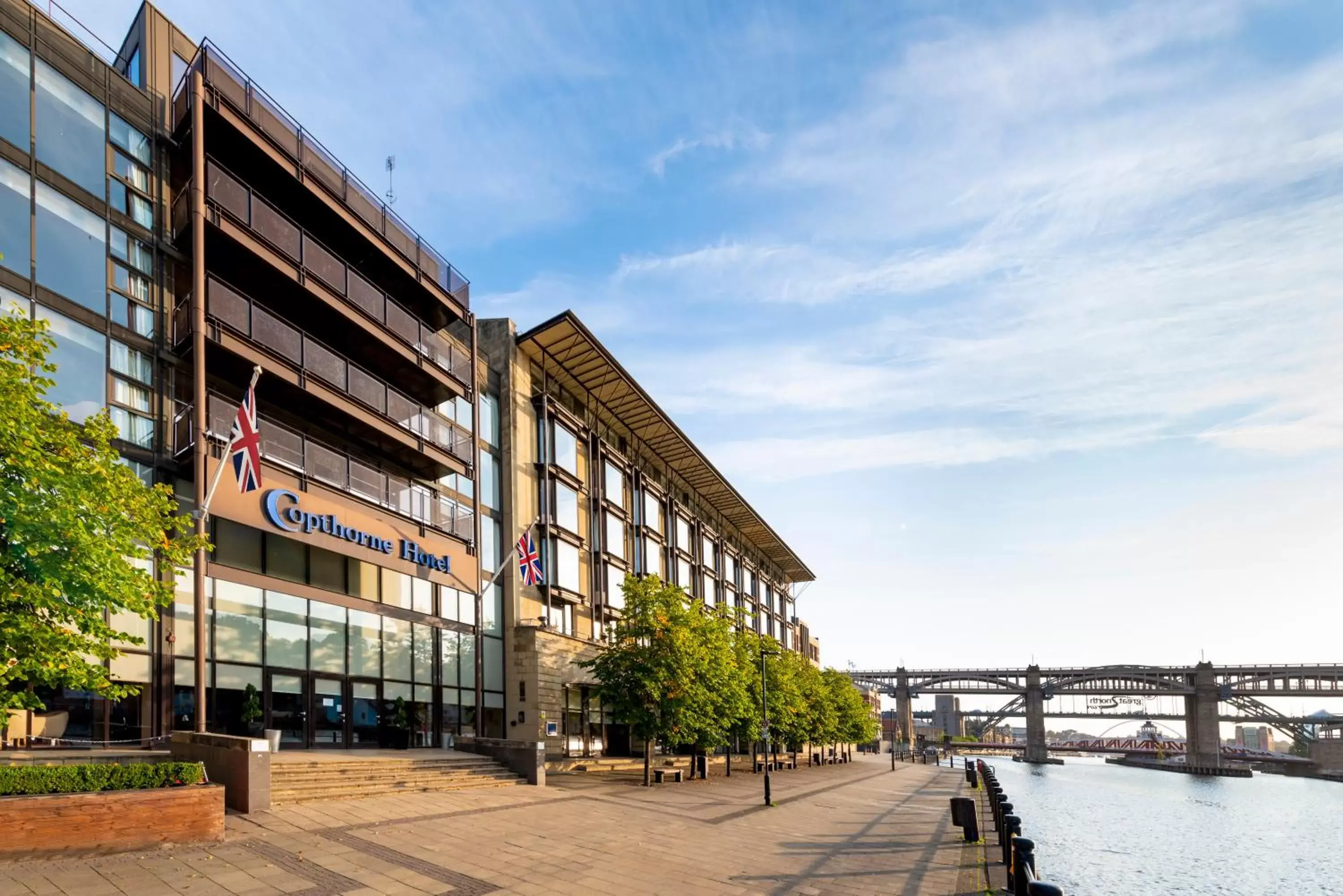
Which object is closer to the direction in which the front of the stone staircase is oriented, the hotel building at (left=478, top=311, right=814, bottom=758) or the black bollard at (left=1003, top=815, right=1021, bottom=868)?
the black bollard

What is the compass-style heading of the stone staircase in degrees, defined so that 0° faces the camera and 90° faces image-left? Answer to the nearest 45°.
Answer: approximately 315°

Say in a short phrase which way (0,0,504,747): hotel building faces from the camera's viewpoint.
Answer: facing the viewer and to the right of the viewer

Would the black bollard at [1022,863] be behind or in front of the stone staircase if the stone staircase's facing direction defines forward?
in front

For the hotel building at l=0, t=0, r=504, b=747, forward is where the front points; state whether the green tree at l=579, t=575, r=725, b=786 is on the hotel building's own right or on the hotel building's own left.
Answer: on the hotel building's own left

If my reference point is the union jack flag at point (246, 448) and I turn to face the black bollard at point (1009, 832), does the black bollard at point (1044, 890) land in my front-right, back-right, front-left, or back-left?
front-right

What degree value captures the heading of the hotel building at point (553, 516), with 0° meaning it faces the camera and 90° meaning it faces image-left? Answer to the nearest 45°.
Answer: approximately 315°

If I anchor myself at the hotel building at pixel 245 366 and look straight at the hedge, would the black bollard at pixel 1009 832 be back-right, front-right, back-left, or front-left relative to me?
front-left

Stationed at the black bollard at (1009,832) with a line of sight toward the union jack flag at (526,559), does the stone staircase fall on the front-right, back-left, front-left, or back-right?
front-left

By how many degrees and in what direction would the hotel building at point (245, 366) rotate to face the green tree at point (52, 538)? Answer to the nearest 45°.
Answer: approximately 45° to its right

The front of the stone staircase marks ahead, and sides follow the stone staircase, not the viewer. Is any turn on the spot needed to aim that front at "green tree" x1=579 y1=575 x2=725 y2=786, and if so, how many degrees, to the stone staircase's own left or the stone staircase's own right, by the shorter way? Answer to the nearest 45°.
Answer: approximately 90° to the stone staircase's own left
